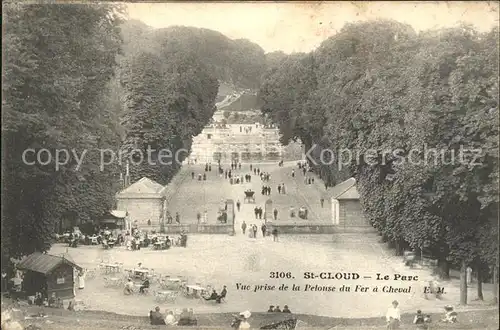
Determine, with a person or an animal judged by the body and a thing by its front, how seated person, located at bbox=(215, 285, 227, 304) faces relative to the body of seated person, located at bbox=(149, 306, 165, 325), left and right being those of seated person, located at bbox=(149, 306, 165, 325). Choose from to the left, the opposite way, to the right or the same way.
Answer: to the left

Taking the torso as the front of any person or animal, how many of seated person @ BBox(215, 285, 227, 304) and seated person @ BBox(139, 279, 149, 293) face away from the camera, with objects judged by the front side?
0

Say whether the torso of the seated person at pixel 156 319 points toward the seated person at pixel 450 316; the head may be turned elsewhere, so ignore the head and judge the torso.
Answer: no

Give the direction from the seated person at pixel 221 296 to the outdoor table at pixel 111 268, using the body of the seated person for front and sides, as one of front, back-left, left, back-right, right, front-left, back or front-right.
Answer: front

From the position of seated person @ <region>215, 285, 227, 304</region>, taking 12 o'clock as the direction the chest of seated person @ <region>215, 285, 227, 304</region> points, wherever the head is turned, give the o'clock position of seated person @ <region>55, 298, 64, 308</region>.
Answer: seated person @ <region>55, 298, 64, 308</region> is roughly at 12 o'clock from seated person @ <region>215, 285, 227, 304</region>.

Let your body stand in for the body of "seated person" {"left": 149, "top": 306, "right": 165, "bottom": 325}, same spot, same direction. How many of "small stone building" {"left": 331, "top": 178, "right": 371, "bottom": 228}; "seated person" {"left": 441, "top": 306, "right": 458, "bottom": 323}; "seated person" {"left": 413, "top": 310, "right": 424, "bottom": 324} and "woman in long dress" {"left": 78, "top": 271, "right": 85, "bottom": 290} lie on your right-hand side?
3

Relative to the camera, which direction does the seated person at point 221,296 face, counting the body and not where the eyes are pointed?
to the viewer's left

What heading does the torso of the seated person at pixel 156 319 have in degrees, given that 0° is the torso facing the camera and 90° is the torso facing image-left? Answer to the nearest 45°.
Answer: approximately 180°
